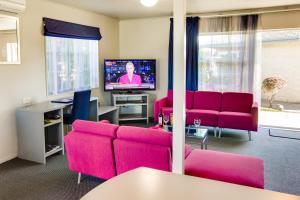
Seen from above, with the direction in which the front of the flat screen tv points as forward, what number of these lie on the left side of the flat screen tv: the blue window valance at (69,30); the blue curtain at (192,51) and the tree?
2

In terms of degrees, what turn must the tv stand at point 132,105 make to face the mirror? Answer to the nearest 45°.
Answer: approximately 45° to its right

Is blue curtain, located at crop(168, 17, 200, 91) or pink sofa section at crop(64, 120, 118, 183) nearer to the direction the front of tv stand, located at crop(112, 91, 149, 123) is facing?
the pink sofa section

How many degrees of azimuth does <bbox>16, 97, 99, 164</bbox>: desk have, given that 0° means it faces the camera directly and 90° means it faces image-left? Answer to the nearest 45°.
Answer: approximately 315°

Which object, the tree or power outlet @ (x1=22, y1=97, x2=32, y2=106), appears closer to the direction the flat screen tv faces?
the power outlet

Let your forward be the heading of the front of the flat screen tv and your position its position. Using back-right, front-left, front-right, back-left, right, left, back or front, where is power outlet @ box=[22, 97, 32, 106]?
front-right

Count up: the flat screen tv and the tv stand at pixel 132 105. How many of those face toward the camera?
2

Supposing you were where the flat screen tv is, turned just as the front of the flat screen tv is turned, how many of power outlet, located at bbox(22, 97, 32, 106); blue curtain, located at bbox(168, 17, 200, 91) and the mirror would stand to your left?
1

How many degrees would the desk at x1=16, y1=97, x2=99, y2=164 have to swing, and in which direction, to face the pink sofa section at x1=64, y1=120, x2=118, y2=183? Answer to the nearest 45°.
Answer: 0° — it already faces it

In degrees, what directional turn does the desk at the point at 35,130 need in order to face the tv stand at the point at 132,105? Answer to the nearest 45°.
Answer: approximately 90° to its left

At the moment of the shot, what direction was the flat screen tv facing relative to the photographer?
facing the viewer

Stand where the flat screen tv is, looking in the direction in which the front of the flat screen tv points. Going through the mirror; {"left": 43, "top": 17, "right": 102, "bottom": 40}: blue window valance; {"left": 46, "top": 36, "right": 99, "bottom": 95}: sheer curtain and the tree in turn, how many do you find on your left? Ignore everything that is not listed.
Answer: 1

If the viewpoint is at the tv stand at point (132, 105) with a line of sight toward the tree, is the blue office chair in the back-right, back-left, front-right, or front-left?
back-right

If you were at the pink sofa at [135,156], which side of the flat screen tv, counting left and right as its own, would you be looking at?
front
